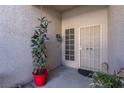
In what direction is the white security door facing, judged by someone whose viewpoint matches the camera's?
facing the viewer and to the left of the viewer

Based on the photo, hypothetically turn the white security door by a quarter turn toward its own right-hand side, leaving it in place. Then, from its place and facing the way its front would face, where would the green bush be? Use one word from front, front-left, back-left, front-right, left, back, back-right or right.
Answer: back-left
